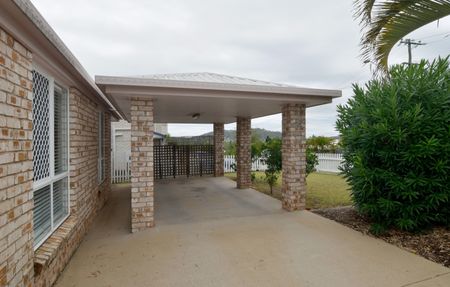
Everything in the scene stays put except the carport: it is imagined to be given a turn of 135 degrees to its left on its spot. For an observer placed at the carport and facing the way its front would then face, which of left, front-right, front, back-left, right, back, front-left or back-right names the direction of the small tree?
front

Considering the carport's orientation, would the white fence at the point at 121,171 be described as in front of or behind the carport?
behind

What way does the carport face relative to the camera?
toward the camera

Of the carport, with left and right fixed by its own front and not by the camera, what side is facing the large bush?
left

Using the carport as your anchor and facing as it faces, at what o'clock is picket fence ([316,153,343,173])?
The picket fence is roughly at 7 o'clock from the carport.
